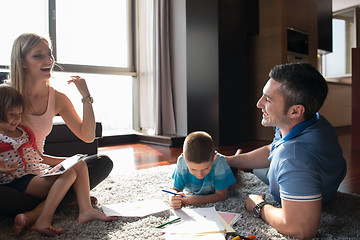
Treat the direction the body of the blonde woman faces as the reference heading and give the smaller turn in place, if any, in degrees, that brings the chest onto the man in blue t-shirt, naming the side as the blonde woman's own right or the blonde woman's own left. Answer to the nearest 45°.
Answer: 0° — they already face them

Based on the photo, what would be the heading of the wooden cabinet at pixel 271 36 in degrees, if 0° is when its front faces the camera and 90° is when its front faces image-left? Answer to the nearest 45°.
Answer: approximately 315°

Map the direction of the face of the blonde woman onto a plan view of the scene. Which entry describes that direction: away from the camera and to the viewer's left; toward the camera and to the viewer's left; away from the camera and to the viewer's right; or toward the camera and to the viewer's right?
toward the camera and to the viewer's right

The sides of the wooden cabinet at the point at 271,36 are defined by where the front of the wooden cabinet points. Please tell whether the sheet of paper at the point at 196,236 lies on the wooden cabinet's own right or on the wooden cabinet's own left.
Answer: on the wooden cabinet's own right

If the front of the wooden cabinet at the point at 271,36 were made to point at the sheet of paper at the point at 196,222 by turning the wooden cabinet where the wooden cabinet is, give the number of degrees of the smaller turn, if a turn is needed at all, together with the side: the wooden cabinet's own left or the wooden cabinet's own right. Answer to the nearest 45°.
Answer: approximately 45° to the wooden cabinet's own right

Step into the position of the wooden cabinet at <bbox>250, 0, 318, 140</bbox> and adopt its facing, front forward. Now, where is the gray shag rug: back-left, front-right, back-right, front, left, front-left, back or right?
front-right

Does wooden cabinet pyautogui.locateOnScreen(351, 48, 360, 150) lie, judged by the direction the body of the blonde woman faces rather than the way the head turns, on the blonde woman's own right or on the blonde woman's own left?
on the blonde woman's own left
